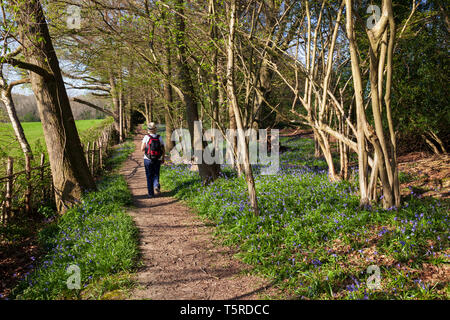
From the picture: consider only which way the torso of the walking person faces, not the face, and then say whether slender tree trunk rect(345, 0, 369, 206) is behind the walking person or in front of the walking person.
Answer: behind

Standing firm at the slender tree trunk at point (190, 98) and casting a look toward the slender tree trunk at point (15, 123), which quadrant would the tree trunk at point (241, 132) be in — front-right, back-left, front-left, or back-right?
back-left

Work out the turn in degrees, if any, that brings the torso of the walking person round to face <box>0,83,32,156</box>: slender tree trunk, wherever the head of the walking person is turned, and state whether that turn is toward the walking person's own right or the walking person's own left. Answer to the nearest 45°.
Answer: approximately 45° to the walking person's own left

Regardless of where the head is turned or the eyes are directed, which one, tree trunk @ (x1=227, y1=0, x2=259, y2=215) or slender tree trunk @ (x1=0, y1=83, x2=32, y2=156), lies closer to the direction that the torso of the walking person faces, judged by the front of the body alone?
the slender tree trunk

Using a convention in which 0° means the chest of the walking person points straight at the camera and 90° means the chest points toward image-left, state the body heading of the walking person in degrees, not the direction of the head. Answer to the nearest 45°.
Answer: approximately 180°
